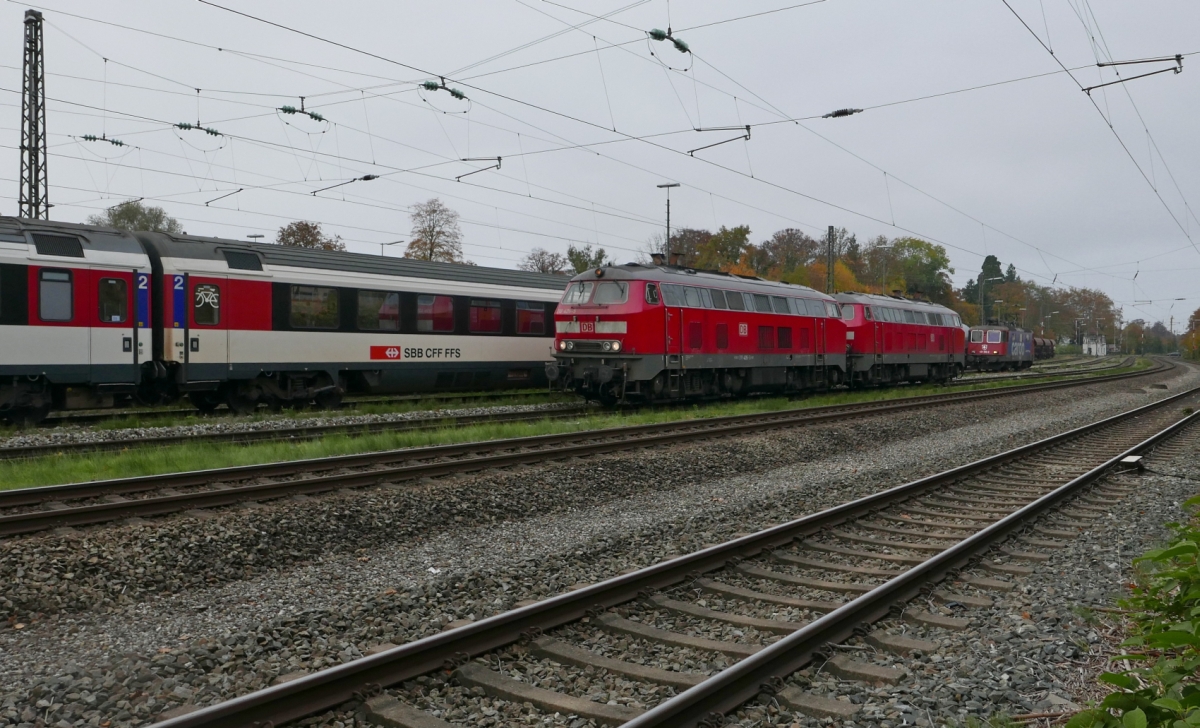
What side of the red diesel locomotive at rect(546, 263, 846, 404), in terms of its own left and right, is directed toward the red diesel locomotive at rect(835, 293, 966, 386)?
back

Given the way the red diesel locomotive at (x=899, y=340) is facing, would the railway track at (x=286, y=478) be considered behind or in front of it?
in front

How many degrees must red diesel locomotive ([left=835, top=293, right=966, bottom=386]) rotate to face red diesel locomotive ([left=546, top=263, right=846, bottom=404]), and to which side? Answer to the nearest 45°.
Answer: approximately 45° to its left

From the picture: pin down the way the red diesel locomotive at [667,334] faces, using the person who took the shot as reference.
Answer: facing the viewer and to the left of the viewer

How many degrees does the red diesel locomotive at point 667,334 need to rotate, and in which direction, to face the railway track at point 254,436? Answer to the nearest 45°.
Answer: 0° — it already faces it

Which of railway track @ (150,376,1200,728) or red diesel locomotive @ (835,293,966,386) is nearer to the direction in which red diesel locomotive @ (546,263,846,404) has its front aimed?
the railway track

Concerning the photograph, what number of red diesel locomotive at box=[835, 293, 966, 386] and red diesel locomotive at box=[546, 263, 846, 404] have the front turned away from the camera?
0

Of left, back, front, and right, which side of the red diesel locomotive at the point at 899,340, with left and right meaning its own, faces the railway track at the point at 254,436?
front
